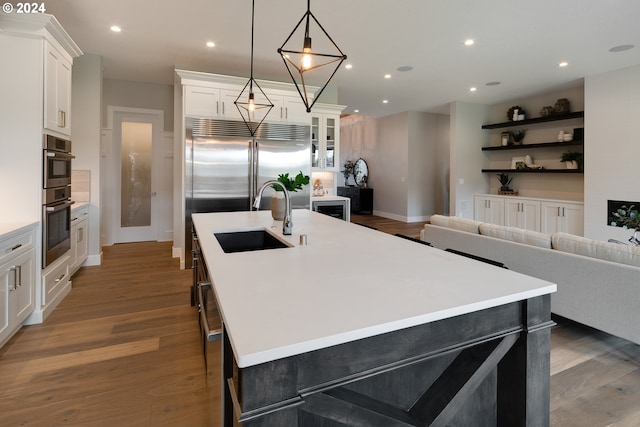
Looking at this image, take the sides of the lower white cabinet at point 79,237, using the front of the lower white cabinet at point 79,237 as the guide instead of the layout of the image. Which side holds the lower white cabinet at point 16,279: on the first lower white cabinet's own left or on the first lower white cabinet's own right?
on the first lower white cabinet's own right

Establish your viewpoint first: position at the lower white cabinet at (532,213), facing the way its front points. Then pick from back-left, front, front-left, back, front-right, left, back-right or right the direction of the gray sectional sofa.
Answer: front-left

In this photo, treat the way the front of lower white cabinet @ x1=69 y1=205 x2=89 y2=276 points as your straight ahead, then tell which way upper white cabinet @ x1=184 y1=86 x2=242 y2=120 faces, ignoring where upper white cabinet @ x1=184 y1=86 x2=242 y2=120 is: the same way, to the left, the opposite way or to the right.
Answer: to the right

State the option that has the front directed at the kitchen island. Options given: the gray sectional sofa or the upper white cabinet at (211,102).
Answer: the upper white cabinet

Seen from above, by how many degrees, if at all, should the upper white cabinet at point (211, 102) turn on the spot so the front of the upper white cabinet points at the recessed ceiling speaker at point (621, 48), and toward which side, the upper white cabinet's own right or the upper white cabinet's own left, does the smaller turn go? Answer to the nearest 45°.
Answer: approximately 90° to the upper white cabinet's own left

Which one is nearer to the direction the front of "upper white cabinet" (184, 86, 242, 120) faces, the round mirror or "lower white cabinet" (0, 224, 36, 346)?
the lower white cabinet

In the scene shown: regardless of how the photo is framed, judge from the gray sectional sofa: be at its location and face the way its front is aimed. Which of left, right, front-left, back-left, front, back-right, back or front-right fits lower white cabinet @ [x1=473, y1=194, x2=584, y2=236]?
front-left

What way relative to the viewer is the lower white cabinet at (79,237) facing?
to the viewer's right
